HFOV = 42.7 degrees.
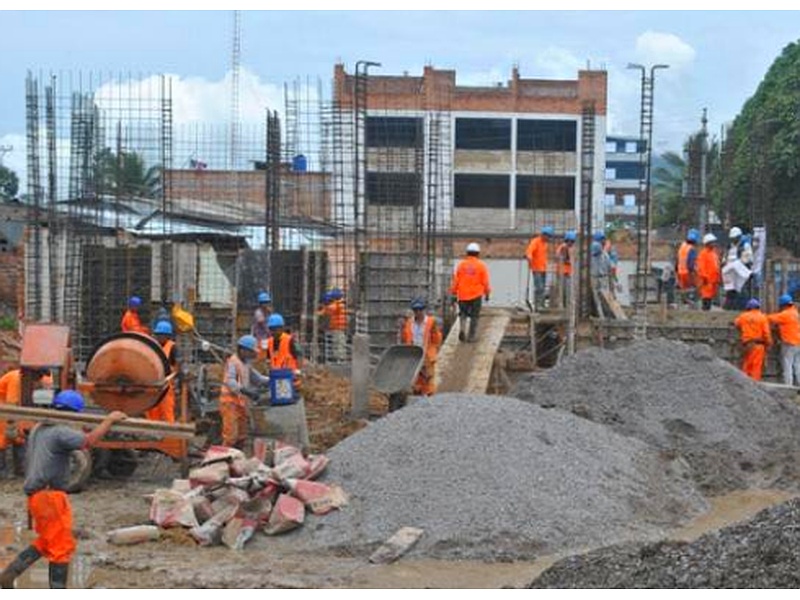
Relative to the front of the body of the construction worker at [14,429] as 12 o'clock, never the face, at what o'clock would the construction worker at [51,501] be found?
the construction worker at [51,501] is roughly at 3 o'clock from the construction worker at [14,429].

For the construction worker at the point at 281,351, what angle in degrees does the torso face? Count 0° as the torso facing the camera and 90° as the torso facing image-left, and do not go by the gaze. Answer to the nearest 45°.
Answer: approximately 45°

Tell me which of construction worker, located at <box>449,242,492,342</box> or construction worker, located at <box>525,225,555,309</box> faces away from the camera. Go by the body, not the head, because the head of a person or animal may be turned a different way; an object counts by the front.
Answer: construction worker, located at <box>449,242,492,342</box>

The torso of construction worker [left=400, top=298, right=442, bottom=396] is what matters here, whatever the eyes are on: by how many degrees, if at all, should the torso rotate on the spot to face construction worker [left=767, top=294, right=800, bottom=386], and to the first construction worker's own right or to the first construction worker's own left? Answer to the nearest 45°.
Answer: approximately 135° to the first construction worker's own left
